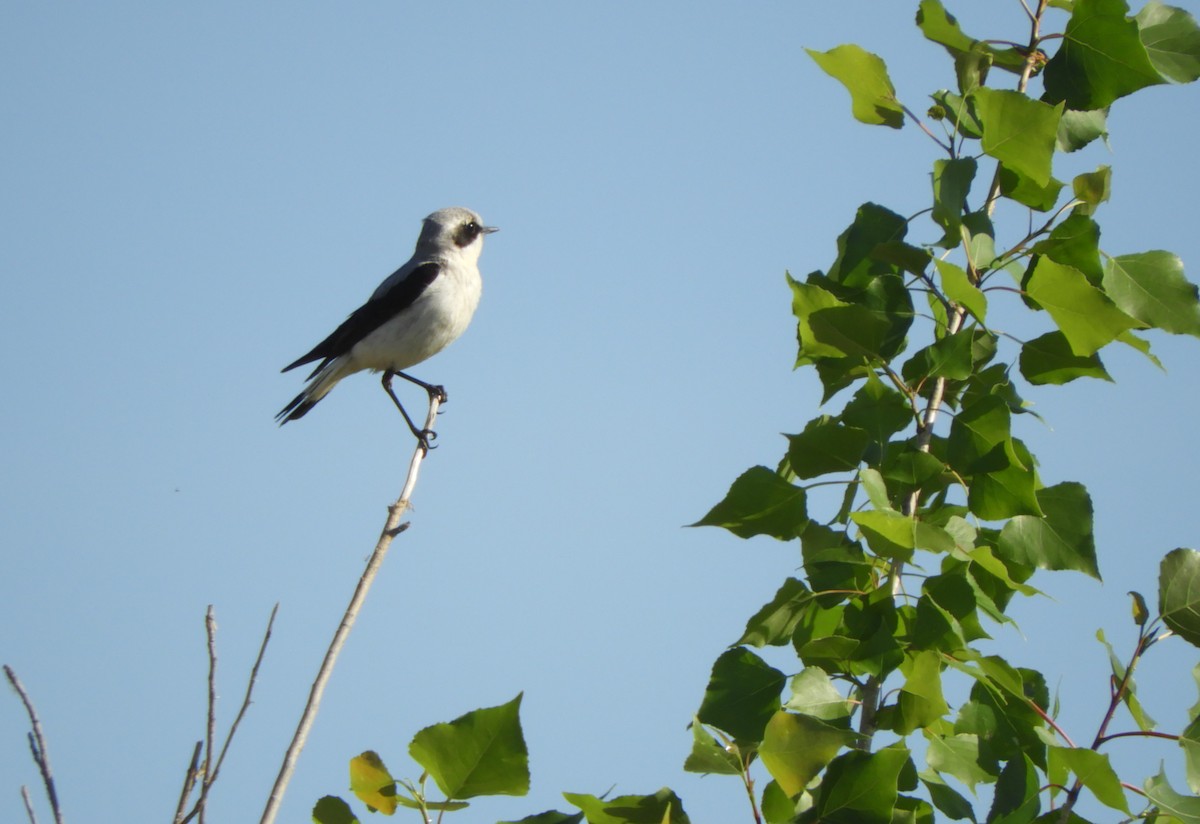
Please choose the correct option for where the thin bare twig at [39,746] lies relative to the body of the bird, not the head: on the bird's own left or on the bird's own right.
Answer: on the bird's own right

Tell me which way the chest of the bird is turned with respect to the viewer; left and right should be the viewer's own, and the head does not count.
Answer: facing to the right of the viewer
